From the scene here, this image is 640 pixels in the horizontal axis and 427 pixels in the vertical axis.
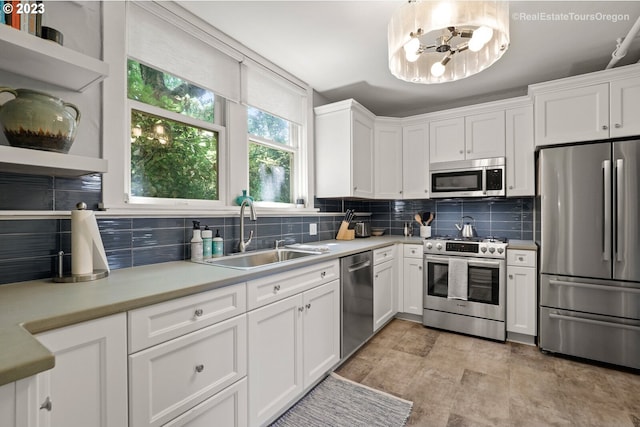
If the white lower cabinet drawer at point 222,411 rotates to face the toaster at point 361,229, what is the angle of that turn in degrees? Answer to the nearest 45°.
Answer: approximately 90° to its left

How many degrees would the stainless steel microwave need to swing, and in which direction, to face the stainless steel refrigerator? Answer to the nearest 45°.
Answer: approximately 45° to its left

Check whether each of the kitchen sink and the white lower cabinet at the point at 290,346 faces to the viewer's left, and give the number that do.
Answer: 0

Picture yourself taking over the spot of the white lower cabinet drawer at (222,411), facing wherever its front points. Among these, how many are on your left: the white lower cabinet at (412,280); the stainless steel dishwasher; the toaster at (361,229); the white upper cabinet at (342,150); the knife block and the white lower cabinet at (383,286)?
6

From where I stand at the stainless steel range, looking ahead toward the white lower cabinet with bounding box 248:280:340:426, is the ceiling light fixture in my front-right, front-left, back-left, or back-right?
front-left

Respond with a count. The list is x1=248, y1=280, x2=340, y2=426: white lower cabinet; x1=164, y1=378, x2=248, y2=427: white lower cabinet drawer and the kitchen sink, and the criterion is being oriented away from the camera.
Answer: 0

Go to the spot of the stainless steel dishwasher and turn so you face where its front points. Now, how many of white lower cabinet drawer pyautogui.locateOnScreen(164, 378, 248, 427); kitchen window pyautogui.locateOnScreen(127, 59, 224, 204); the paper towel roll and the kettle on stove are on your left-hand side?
1

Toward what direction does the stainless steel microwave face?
toward the camera

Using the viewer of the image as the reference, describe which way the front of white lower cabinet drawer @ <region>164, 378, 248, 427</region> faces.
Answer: facing the viewer and to the right of the viewer

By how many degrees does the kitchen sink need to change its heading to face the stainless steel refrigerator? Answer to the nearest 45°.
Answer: approximately 45° to its left

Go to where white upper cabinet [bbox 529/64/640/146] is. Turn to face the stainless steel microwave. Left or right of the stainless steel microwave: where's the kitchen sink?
left

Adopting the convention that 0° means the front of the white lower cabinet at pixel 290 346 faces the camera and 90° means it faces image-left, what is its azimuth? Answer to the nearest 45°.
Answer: approximately 315°

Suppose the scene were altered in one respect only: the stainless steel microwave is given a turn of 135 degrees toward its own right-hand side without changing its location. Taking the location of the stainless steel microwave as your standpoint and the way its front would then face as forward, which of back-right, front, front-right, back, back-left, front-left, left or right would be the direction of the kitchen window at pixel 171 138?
left

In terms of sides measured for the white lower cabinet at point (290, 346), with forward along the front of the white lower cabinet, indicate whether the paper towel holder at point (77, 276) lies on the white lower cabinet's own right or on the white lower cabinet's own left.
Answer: on the white lower cabinet's own right
